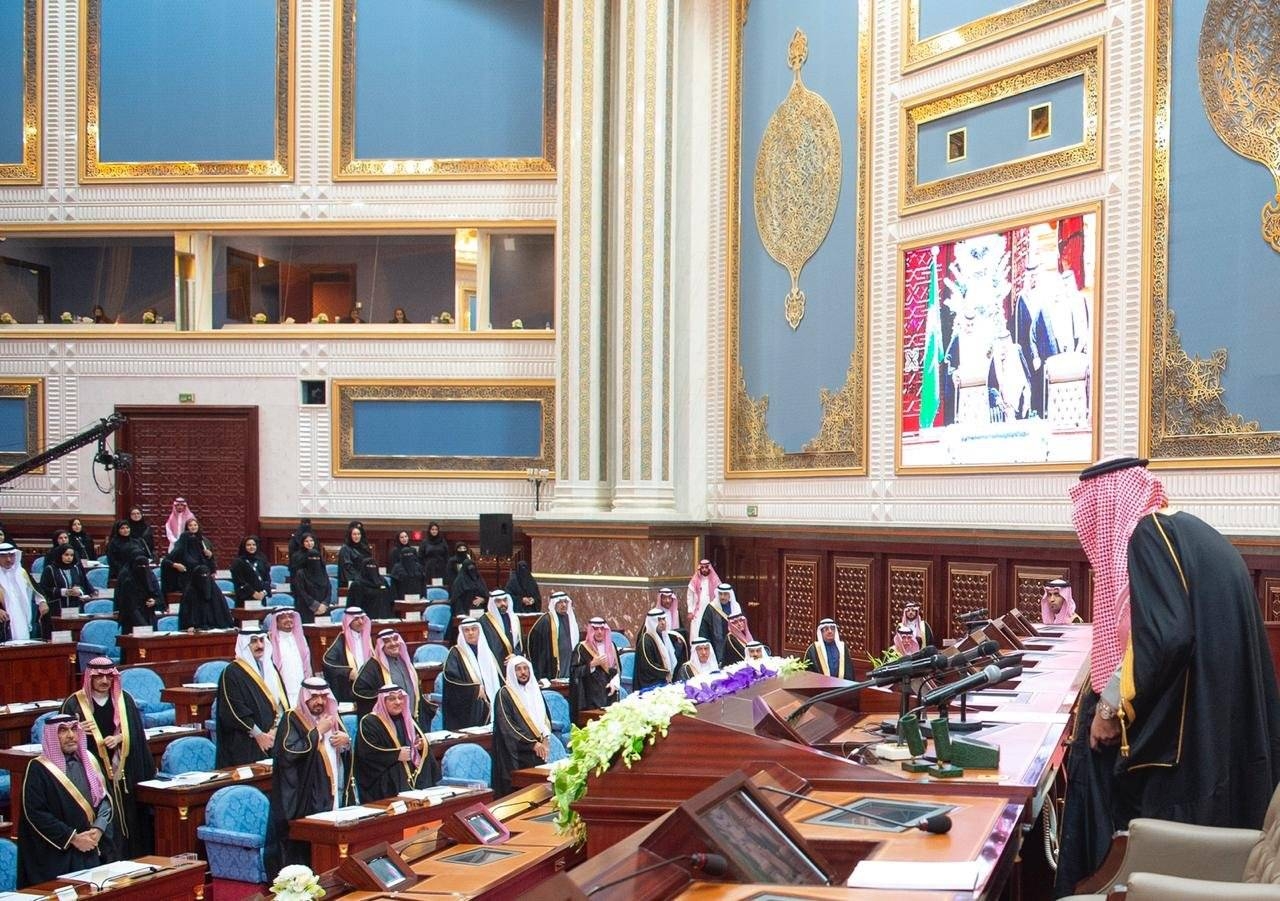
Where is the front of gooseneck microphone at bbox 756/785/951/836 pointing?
to the viewer's right

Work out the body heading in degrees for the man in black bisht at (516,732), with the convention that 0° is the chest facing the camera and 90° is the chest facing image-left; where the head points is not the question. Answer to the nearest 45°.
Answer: approximately 315°

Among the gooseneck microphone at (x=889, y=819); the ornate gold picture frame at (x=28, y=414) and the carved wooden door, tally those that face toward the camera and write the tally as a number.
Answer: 2

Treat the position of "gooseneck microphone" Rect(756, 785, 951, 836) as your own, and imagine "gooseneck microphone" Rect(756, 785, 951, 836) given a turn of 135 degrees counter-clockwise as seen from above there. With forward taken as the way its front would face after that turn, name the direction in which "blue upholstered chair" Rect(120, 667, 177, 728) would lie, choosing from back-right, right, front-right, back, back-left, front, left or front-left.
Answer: front

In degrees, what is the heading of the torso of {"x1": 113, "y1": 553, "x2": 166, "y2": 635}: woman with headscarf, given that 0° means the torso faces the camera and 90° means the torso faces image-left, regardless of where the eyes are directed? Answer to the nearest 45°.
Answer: approximately 315°

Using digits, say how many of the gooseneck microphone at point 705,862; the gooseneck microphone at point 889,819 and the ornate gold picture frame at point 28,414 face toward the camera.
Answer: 1

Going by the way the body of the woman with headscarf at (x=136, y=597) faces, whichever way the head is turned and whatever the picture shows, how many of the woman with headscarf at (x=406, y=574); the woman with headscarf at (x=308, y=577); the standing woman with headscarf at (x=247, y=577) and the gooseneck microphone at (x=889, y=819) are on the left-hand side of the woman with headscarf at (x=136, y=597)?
3

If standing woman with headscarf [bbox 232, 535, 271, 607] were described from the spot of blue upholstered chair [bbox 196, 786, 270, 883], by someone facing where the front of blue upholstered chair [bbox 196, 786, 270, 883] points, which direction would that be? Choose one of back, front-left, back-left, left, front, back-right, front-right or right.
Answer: back-left

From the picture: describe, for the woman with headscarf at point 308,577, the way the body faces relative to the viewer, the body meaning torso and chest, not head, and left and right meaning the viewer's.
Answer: facing the viewer and to the right of the viewer
